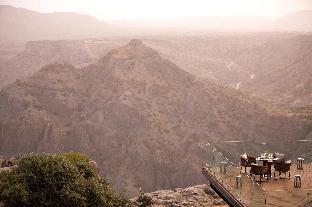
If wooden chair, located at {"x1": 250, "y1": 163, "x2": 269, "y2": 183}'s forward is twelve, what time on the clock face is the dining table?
The dining table is roughly at 11 o'clock from the wooden chair.

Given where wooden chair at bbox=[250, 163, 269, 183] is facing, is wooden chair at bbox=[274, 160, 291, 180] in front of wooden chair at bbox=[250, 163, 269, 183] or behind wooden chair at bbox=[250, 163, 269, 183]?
in front

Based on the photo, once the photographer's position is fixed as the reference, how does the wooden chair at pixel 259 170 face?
facing away from the viewer and to the right of the viewer
